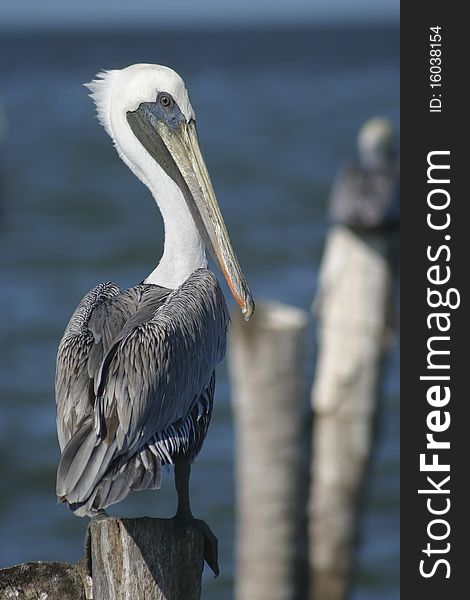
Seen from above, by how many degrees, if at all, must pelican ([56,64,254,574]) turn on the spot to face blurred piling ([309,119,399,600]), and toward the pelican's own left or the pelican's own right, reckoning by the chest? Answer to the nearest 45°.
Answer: approximately 45° to the pelican's own left

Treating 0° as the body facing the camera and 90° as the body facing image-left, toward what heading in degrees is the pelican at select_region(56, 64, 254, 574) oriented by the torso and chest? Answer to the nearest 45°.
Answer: approximately 225°

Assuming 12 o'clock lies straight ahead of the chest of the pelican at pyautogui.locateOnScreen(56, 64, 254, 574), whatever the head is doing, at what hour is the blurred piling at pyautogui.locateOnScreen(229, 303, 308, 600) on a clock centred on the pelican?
The blurred piling is roughly at 11 o'clock from the pelican.
